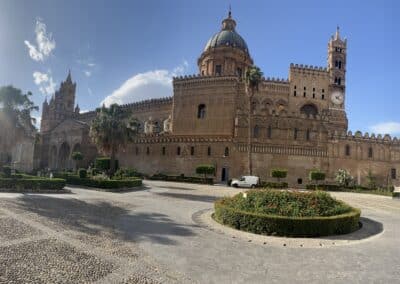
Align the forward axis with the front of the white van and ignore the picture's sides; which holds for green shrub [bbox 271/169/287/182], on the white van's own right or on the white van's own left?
on the white van's own right

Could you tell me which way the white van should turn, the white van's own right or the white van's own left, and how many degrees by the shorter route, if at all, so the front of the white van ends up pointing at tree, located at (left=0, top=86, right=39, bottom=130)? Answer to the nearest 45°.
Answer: approximately 45° to the white van's own left

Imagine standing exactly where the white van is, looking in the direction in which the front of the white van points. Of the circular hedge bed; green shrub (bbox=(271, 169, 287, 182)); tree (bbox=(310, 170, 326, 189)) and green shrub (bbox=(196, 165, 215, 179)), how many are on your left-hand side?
1

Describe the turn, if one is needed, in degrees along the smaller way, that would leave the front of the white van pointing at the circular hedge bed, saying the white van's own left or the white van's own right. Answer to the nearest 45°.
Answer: approximately 90° to the white van's own left

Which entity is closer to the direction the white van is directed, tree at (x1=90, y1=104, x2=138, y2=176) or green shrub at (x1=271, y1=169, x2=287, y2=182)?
the tree

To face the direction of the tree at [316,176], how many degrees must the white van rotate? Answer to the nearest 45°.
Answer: approximately 135° to its right

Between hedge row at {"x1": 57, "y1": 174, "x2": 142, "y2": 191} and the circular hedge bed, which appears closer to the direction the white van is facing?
the hedge row

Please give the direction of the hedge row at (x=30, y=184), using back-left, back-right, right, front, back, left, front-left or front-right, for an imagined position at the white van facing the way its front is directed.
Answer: front-left

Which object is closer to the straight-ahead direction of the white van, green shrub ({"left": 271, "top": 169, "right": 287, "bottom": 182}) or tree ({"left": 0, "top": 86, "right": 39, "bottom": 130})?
the tree

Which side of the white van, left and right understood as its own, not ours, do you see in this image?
left

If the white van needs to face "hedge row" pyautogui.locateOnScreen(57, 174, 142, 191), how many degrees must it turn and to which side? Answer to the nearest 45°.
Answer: approximately 45° to its left

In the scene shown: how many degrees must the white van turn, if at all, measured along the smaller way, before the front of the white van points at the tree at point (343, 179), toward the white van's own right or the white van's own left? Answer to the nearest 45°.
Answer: approximately 135° to the white van's own right
